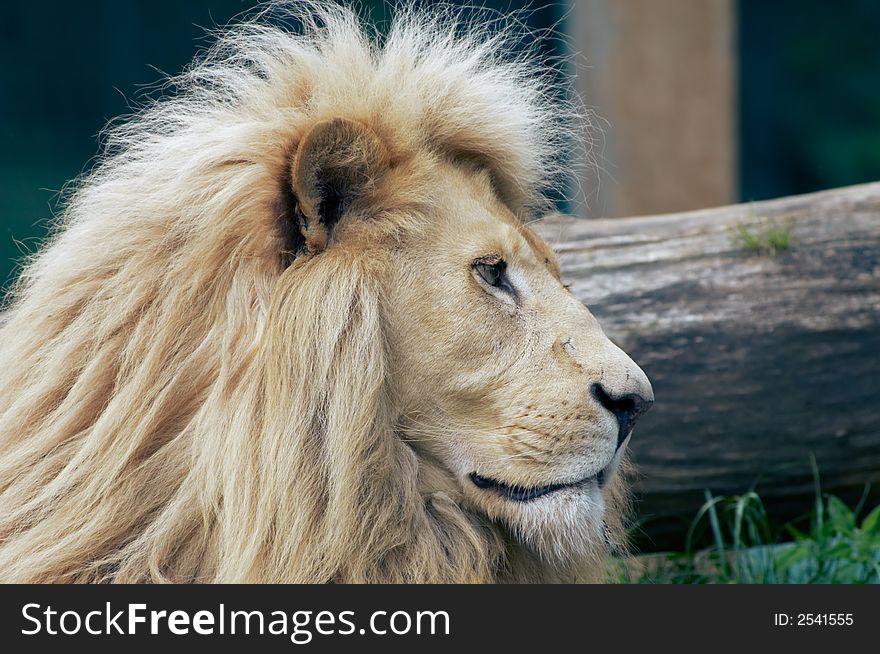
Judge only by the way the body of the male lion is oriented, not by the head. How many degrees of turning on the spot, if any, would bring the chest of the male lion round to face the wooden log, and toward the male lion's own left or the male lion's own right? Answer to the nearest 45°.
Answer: approximately 45° to the male lion's own left

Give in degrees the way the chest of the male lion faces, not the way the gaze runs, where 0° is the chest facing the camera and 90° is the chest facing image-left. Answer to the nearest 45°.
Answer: approximately 270°
